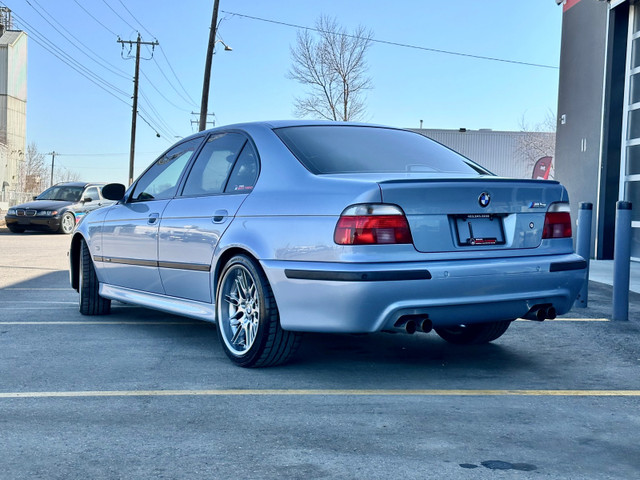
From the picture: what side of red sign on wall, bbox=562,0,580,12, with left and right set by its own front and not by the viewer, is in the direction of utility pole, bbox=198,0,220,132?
right

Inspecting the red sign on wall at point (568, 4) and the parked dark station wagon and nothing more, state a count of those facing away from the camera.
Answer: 0

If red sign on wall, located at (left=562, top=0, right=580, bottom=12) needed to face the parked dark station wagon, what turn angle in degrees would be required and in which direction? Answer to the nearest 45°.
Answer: approximately 45° to its right

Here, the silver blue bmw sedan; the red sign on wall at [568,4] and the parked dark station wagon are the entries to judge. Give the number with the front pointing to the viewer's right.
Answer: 0

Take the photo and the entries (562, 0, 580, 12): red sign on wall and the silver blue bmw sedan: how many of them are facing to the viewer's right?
0

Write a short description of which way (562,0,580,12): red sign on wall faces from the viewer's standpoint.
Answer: facing the viewer and to the left of the viewer

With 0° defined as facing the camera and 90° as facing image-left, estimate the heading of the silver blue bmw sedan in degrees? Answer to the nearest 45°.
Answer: approximately 135°

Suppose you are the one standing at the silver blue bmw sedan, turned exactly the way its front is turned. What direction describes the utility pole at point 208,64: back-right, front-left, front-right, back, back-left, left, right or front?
front-right

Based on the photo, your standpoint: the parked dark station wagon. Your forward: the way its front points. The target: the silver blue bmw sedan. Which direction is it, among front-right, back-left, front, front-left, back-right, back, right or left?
front-left

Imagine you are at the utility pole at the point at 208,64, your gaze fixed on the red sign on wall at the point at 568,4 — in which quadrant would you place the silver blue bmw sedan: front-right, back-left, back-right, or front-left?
front-right

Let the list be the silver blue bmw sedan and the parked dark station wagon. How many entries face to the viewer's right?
0

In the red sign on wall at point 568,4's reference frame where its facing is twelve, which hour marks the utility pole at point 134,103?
The utility pole is roughly at 3 o'clock from the red sign on wall.

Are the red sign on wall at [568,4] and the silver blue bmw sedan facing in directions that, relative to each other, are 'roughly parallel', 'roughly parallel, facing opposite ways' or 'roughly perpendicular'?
roughly perpendicular

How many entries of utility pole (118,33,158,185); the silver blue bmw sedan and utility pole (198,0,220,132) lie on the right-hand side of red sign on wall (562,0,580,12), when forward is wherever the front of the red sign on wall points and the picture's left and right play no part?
2

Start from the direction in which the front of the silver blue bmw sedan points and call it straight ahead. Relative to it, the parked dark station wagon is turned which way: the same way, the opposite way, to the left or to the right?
to the left

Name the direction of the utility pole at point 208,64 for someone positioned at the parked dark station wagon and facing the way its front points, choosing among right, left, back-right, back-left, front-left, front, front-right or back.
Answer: back
